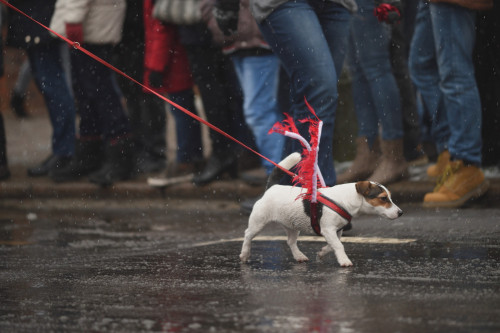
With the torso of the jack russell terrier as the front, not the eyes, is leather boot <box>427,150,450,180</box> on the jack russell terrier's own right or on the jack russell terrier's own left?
on the jack russell terrier's own left

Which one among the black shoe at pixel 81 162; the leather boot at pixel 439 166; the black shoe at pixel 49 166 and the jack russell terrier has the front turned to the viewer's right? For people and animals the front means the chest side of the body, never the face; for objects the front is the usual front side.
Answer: the jack russell terrier

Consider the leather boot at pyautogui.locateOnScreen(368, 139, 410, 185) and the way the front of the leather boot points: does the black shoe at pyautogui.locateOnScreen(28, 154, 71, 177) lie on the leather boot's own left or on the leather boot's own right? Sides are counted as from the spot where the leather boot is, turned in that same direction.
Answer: on the leather boot's own right

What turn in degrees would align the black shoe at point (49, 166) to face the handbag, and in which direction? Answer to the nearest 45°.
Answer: approximately 135° to its left

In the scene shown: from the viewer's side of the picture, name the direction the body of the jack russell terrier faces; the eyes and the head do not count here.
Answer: to the viewer's right

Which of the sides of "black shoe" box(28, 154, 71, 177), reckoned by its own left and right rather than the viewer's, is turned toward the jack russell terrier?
left

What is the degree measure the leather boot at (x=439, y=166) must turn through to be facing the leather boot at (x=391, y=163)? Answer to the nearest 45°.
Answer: approximately 45° to its right

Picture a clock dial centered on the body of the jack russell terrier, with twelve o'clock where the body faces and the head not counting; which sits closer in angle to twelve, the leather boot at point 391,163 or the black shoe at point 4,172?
the leather boot

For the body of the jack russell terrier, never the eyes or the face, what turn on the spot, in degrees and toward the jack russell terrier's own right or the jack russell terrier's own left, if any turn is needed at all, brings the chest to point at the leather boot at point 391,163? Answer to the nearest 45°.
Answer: approximately 90° to the jack russell terrier's own left

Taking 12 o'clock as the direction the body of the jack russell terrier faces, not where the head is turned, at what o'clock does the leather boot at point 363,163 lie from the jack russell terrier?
The leather boot is roughly at 9 o'clock from the jack russell terrier.
